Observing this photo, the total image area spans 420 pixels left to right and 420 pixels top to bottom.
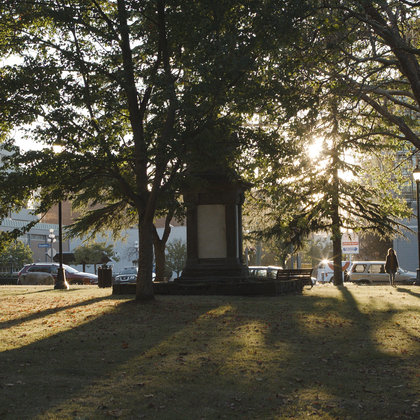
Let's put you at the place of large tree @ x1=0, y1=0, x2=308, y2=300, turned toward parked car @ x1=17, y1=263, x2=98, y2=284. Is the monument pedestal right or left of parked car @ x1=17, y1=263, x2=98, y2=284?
right

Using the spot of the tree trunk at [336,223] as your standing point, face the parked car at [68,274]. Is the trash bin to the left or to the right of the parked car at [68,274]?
left

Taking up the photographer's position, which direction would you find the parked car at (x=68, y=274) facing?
facing to the right of the viewer
